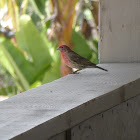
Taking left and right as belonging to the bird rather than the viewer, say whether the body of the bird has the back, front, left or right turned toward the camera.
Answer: left
